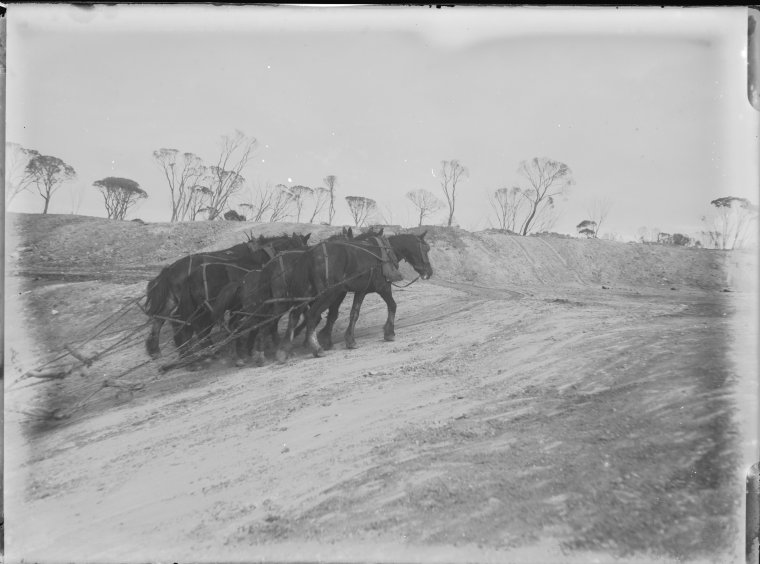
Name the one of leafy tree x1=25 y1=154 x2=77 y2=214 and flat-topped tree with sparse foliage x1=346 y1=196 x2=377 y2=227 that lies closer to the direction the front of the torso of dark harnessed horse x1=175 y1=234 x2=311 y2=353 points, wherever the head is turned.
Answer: the flat-topped tree with sparse foliage

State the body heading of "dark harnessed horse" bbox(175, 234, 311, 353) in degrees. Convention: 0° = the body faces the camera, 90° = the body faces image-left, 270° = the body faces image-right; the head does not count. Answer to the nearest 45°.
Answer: approximately 225°
